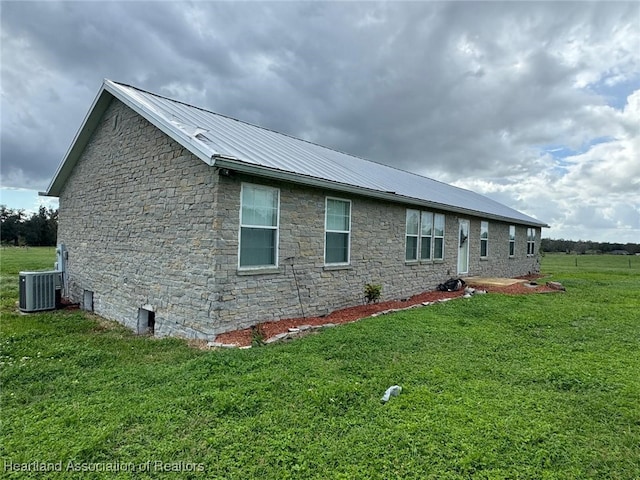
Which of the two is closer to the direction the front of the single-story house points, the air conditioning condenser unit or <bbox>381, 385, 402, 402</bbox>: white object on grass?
the white object on grass

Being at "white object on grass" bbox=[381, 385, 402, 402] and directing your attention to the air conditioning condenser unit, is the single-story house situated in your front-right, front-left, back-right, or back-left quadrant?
front-right

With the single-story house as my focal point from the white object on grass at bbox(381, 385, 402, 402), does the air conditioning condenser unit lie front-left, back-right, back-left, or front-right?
front-left

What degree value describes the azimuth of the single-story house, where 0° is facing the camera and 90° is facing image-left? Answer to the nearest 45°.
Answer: approximately 315°

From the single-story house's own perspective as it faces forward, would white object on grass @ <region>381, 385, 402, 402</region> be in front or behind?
in front
